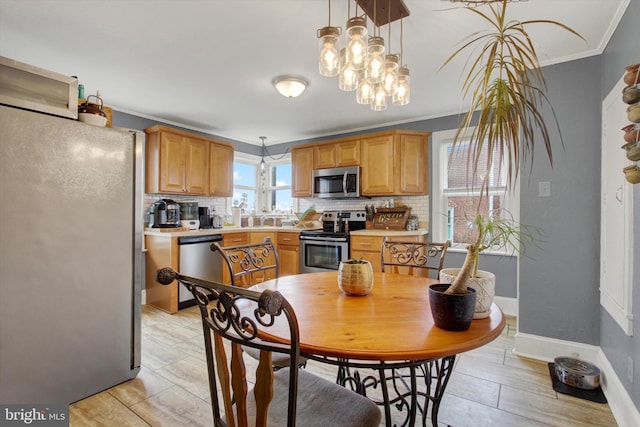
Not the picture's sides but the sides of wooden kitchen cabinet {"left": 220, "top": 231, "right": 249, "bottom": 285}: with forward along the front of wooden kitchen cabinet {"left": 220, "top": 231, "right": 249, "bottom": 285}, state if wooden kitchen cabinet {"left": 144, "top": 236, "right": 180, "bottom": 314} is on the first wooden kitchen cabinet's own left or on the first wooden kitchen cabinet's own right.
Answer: on the first wooden kitchen cabinet's own right

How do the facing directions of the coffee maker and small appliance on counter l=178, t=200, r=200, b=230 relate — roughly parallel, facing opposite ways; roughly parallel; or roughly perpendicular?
roughly parallel

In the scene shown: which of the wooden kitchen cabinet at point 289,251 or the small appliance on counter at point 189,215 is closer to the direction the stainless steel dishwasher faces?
the wooden kitchen cabinet

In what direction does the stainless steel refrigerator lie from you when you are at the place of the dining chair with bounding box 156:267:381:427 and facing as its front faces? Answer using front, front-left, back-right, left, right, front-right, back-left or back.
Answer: left

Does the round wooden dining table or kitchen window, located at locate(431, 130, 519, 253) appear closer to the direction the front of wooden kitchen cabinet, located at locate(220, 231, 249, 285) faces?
the round wooden dining table

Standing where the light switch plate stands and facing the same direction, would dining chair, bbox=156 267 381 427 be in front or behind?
in front

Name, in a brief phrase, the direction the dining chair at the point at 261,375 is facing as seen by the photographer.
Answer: facing away from the viewer and to the right of the viewer

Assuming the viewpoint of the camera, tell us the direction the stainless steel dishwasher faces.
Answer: facing the viewer and to the right of the viewer

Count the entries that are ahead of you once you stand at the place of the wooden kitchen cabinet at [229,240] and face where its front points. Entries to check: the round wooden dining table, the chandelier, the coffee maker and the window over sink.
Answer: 2

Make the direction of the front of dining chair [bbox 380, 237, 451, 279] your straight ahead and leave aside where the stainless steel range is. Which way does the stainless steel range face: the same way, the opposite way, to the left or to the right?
the same way

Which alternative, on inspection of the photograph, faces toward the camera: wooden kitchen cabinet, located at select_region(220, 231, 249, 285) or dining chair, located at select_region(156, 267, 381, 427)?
the wooden kitchen cabinet

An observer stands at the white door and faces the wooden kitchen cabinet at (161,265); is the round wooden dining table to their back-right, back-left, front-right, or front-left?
front-left

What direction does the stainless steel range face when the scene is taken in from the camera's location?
facing the viewer and to the left of the viewer

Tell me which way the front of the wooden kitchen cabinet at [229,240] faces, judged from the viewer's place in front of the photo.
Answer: facing the viewer
